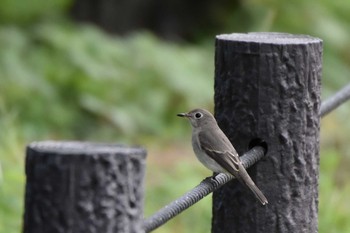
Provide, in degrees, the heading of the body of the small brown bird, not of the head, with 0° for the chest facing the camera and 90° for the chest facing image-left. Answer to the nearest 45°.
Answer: approximately 90°

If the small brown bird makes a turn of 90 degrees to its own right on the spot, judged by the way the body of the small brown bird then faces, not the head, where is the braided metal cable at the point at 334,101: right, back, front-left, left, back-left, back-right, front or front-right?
right
